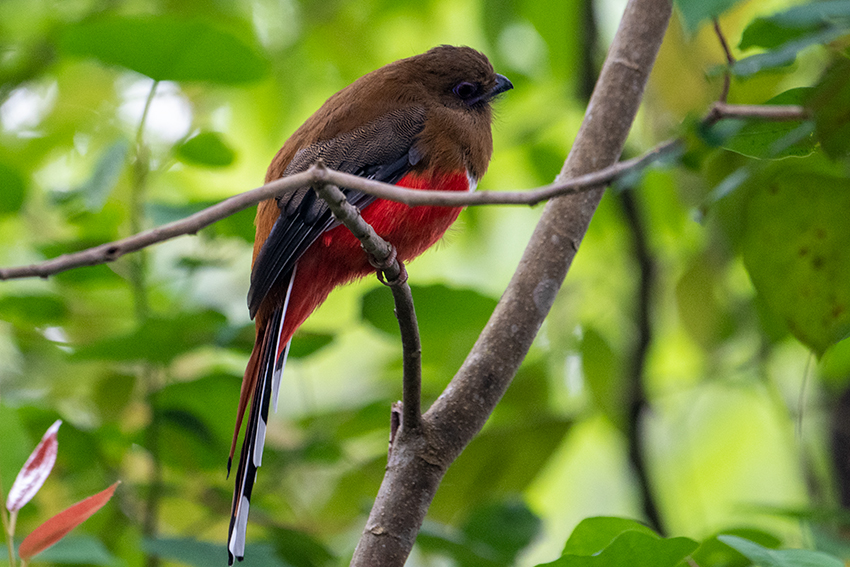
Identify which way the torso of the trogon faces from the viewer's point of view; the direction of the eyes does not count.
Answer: to the viewer's right

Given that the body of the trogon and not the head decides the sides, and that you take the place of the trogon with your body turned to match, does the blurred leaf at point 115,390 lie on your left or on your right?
on your left

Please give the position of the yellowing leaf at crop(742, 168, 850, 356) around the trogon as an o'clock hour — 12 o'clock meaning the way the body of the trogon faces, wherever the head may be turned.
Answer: The yellowing leaf is roughly at 12 o'clock from the trogon.
